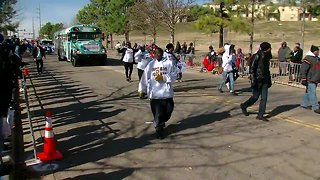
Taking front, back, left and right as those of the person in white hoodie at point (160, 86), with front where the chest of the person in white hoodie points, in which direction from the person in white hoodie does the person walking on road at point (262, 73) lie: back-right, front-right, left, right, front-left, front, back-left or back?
back-left

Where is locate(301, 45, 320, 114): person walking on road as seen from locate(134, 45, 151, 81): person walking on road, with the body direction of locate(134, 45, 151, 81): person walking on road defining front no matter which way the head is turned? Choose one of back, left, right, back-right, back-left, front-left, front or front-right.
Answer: front-left

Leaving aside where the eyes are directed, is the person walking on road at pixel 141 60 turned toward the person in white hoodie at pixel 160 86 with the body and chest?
yes

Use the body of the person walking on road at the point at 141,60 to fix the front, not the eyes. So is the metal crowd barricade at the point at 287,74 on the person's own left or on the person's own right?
on the person's own left
